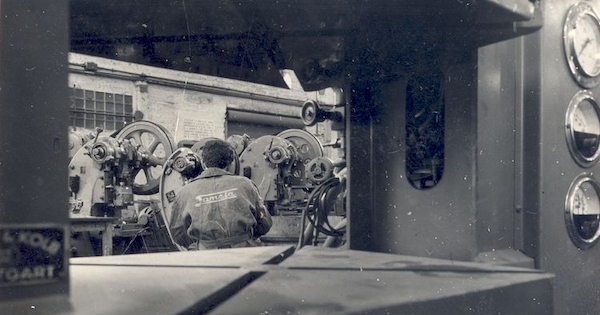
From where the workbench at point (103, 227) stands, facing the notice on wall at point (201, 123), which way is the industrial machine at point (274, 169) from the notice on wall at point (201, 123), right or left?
right

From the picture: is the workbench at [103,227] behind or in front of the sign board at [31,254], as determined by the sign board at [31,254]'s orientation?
behind

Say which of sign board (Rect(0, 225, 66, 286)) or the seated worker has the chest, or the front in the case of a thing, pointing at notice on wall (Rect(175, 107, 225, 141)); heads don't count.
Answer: the seated worker

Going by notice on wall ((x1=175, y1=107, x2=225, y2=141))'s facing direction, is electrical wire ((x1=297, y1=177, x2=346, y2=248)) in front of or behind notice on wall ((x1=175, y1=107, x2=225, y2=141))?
in front

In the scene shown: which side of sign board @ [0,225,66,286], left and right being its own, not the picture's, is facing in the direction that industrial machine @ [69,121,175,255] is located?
back

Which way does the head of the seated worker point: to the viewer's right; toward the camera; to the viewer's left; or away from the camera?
away from the camera

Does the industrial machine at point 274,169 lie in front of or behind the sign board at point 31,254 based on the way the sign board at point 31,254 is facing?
behind

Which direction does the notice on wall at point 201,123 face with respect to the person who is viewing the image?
facing the viewer

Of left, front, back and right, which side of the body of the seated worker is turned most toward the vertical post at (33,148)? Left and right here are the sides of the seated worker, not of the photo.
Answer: back

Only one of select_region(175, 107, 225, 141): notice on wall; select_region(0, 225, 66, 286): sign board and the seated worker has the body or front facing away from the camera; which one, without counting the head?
the seated worker

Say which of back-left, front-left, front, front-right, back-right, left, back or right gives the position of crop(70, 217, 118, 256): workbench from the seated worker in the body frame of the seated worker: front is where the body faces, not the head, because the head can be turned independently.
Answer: front-left

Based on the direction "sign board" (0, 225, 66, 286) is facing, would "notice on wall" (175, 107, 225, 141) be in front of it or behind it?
behind

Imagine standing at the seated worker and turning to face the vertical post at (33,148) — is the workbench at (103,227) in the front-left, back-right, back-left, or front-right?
back-right

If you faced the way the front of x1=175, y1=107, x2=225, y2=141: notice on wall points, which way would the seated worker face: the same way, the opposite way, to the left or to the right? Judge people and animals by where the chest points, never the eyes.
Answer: the opposite way

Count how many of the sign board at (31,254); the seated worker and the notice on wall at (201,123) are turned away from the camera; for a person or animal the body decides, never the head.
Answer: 1
